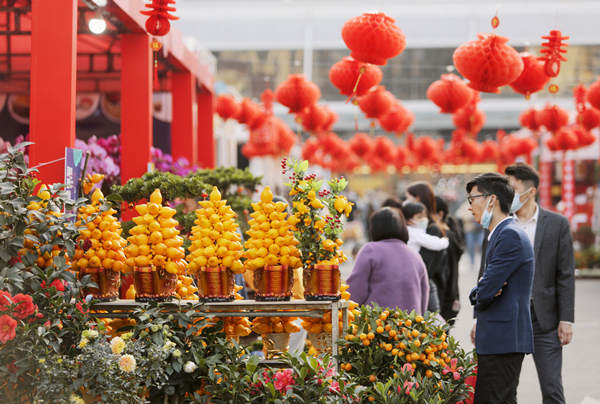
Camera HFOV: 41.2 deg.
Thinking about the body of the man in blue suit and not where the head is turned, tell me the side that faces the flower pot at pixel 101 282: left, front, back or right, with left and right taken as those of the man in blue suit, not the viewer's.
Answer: front

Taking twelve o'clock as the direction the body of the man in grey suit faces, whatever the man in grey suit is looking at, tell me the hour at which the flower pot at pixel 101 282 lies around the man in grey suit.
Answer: The flower pot is roughly at 12 o'clock from the man in grey suit.

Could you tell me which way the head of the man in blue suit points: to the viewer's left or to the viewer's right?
to the viewer's left

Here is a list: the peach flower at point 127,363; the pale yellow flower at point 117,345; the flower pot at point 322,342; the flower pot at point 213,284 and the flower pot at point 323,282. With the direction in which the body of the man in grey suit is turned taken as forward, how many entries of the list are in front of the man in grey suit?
5

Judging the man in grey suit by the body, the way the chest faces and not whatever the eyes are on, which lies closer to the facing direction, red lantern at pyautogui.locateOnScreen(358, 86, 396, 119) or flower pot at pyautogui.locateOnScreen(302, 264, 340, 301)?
the flower pot

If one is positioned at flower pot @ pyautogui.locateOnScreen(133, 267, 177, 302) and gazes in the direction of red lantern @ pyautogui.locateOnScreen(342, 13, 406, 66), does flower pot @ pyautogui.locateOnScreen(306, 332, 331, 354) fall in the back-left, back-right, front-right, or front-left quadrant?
front-right

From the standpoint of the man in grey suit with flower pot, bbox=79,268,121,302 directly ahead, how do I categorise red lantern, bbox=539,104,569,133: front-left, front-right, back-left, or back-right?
back-right

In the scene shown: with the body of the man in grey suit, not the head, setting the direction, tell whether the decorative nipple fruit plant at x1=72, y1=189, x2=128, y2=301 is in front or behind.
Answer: in front

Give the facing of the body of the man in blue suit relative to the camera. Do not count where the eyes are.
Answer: to the viewer's left

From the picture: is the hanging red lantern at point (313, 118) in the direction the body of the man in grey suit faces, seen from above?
no

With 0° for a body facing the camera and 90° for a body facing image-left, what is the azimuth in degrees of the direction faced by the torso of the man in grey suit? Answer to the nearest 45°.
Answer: approximately 45°

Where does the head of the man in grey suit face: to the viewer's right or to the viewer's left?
to the viewer's left
